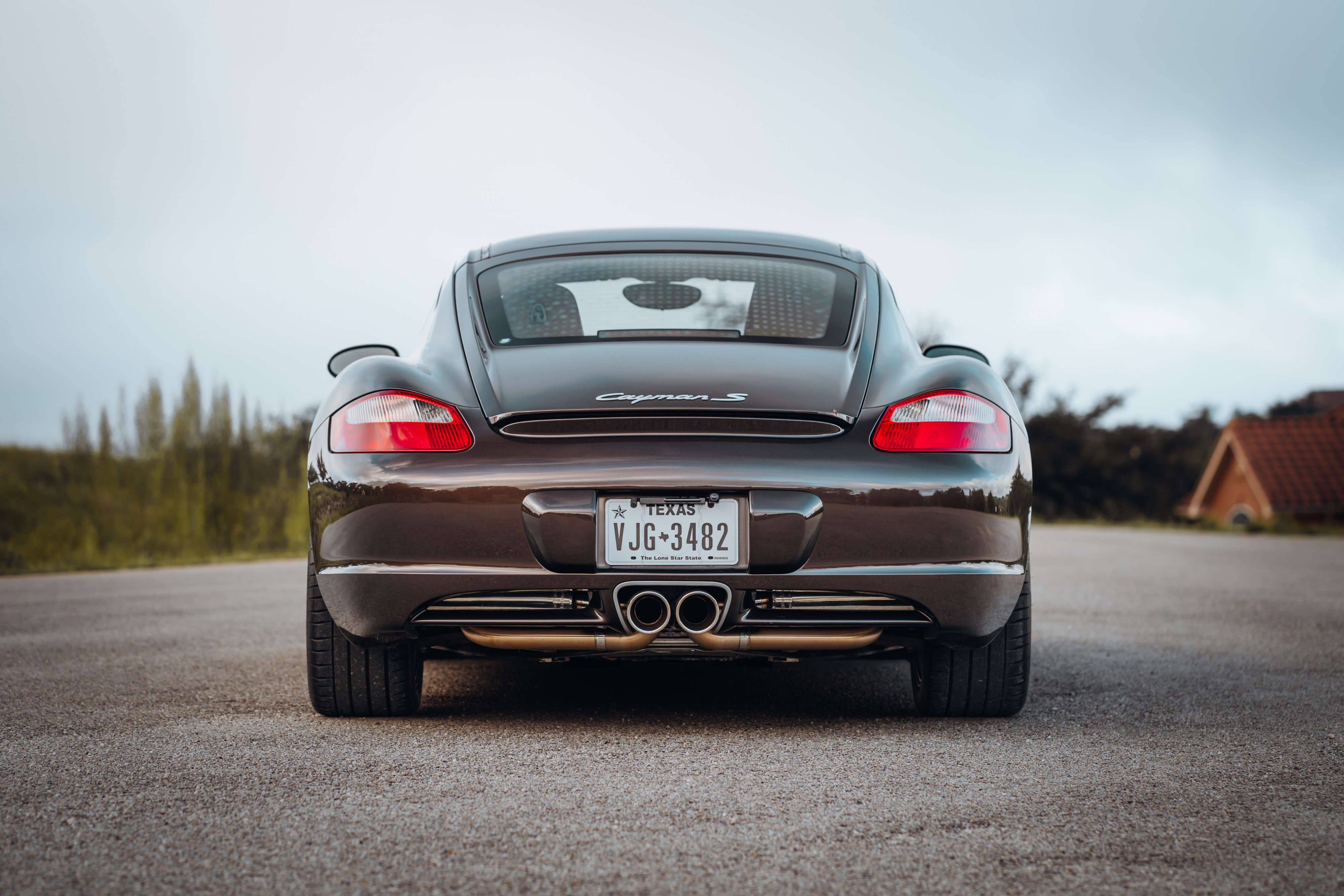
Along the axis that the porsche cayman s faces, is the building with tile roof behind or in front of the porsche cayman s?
in front

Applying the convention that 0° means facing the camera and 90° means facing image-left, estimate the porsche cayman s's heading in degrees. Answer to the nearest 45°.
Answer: approximately 180°
